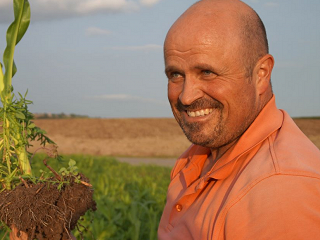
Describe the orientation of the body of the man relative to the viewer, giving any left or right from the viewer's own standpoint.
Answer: facing the viewer and to the left of the viewer

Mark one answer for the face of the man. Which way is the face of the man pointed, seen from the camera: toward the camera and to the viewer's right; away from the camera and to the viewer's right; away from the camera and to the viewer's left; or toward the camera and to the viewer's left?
toward the camera and to the viewer's left

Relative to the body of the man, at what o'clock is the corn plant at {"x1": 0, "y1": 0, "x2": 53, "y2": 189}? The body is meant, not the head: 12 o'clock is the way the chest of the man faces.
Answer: The corn plant is roughly at 2 o'clock from the man.

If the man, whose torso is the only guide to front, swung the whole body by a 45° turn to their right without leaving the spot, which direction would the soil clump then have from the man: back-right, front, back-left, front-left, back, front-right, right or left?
front
